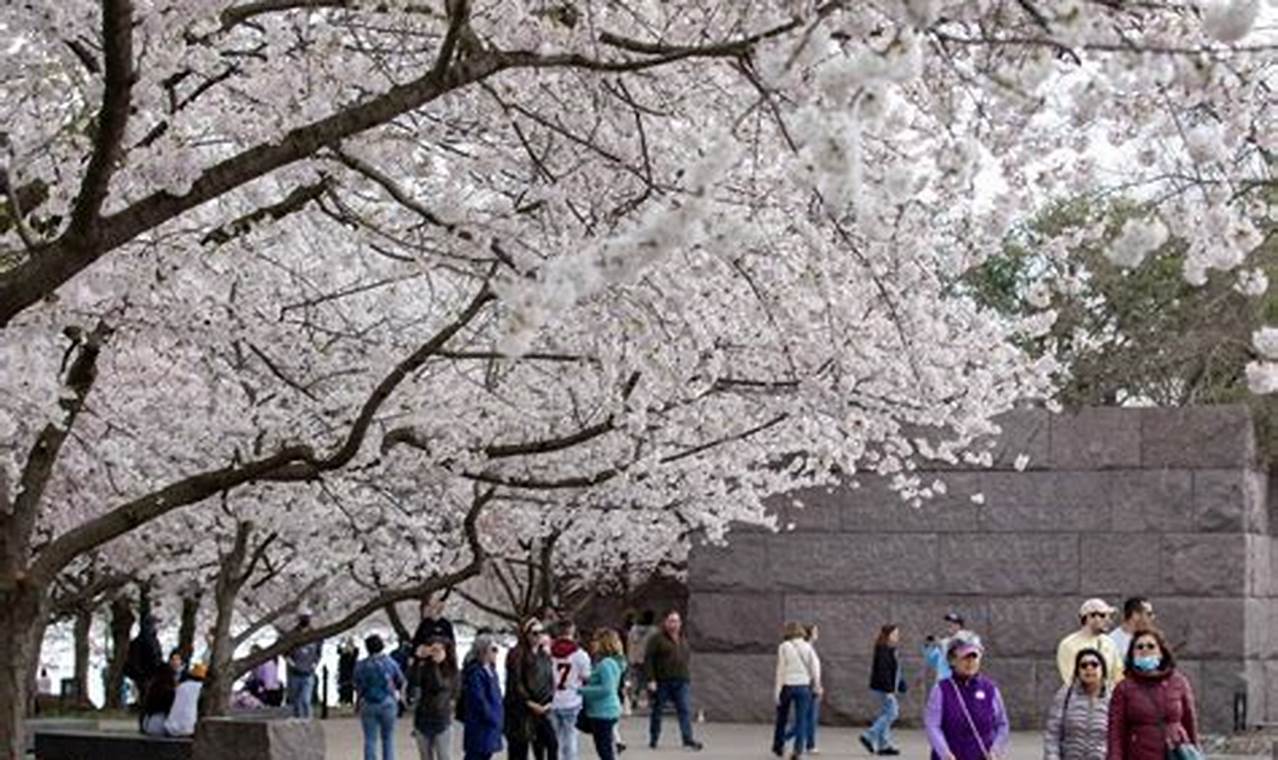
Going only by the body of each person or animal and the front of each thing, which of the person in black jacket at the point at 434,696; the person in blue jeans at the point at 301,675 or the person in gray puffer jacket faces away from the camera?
the person in blue jeans

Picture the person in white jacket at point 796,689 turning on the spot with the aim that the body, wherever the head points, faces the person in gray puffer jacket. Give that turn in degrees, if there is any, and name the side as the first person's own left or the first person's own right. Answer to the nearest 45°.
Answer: approximately 180°

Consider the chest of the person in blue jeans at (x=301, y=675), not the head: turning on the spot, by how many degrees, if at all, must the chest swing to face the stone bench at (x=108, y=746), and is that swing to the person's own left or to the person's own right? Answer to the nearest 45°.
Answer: approximately 180°

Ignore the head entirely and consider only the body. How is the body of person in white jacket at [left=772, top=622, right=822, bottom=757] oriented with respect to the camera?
away from the camera

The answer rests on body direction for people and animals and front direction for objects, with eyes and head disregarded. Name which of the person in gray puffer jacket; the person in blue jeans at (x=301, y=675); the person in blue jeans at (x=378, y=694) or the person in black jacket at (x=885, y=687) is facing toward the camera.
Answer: the person in gray puffer jacket

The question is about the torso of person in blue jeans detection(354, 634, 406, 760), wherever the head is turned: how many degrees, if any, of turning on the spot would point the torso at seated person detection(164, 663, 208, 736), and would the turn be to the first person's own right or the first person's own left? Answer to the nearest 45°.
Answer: approximately 45° to the first person's own left

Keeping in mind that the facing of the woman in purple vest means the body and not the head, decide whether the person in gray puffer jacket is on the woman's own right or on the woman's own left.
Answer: on the woman's own left

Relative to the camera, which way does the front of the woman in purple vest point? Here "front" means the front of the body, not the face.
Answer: toward the camera

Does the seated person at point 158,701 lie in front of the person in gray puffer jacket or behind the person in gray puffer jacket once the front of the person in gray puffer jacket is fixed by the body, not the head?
behind

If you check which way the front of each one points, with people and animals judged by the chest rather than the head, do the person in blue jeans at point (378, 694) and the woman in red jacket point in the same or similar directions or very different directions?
very different directions

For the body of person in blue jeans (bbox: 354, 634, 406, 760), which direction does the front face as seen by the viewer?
away from the camera

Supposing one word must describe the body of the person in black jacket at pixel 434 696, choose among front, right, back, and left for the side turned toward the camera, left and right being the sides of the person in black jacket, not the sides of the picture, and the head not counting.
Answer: front

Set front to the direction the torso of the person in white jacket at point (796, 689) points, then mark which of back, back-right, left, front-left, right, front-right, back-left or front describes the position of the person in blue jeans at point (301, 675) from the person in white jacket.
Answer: front-left

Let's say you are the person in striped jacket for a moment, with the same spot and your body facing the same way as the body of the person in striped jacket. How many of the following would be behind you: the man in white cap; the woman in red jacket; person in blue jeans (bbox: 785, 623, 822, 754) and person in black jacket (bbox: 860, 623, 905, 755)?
3
